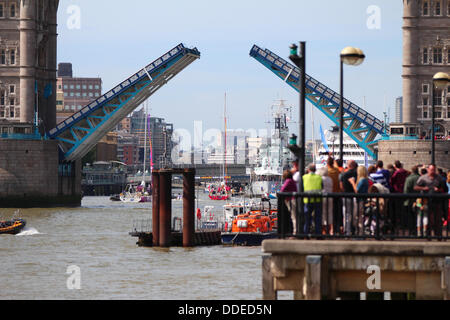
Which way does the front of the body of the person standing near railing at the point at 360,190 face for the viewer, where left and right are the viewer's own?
facing away from the viewer and to the left of the viewer
